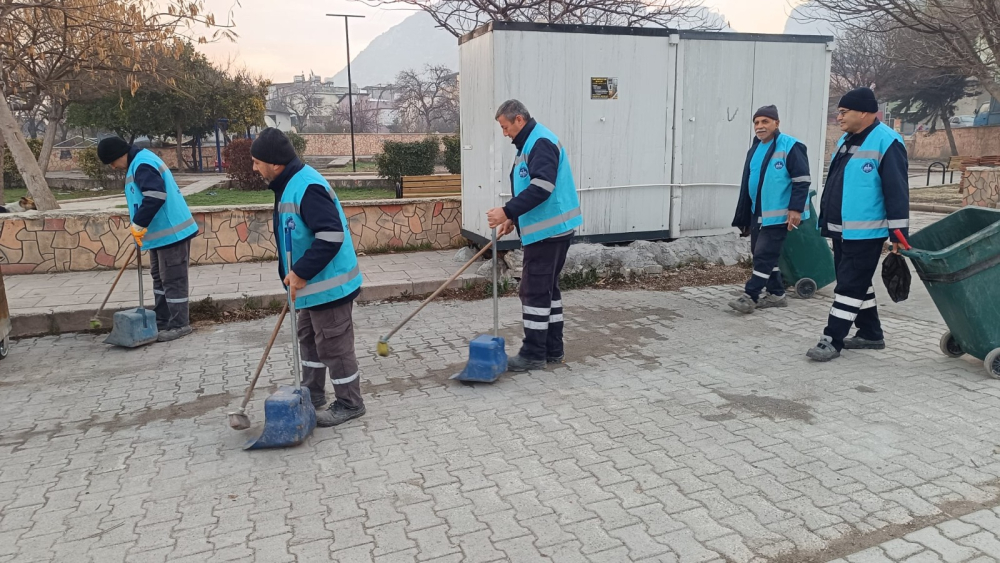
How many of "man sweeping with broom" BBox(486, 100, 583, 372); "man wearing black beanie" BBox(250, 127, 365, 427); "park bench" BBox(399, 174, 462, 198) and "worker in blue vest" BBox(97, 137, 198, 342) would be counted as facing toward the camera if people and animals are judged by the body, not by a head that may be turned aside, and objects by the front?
1

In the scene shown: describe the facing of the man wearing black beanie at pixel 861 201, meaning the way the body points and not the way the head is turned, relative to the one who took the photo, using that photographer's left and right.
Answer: facing the viewer and to the left of the viewer

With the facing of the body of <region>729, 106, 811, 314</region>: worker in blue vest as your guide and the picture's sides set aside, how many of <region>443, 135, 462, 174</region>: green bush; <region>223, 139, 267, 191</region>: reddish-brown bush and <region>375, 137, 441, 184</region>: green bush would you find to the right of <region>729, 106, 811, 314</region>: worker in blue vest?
3

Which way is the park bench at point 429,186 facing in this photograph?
toward the camera

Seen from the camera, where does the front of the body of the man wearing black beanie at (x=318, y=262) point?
to the viewer's left

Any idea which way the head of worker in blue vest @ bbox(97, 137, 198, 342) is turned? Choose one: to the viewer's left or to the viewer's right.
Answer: to the viewer's left

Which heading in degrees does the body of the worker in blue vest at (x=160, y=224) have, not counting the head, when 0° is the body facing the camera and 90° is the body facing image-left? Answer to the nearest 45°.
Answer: approximately 90°

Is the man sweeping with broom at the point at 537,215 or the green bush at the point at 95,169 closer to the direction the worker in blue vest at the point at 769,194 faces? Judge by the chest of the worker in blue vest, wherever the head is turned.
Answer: the man sweeping with broom

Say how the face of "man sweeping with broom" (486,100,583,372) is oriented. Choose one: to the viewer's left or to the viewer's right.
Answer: to the viewer's left

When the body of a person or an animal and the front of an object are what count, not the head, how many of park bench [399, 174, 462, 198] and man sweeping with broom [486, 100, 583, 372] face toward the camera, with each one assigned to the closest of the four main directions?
1

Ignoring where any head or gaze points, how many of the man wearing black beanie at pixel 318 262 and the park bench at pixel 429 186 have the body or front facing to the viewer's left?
1

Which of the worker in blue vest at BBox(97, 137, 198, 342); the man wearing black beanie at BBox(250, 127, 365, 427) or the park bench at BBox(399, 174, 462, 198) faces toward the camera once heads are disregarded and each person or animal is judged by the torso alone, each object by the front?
the park bench

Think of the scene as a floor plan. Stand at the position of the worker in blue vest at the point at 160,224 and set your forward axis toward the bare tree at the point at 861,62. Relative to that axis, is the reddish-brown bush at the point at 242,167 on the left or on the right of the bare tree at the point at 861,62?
left

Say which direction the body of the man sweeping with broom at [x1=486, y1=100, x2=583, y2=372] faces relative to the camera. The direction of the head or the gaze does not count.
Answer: to the viewer's left

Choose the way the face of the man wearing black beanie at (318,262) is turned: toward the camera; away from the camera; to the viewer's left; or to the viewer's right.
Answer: to the viewer's left

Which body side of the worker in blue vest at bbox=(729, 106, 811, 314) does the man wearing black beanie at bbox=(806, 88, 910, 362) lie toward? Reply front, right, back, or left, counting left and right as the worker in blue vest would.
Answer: left

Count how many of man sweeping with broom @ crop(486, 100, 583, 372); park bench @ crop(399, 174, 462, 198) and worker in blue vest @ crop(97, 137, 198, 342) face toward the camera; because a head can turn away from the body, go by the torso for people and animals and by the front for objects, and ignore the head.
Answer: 1
